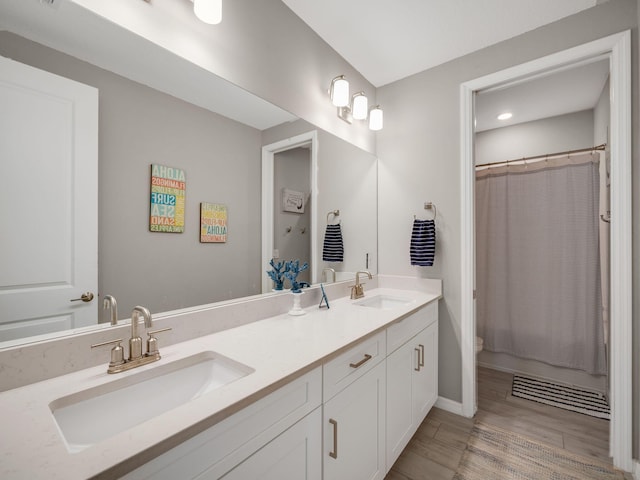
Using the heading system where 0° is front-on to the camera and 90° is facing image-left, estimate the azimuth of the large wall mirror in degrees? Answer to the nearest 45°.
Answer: approximately 315°

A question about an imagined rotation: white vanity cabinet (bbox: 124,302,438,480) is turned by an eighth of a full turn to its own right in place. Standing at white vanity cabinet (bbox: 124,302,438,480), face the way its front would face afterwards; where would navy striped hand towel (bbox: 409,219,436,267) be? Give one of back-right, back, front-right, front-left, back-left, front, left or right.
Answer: back-left

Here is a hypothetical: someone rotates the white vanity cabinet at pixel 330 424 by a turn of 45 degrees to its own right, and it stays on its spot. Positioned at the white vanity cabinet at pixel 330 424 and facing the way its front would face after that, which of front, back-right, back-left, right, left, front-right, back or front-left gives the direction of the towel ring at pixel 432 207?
back-left
